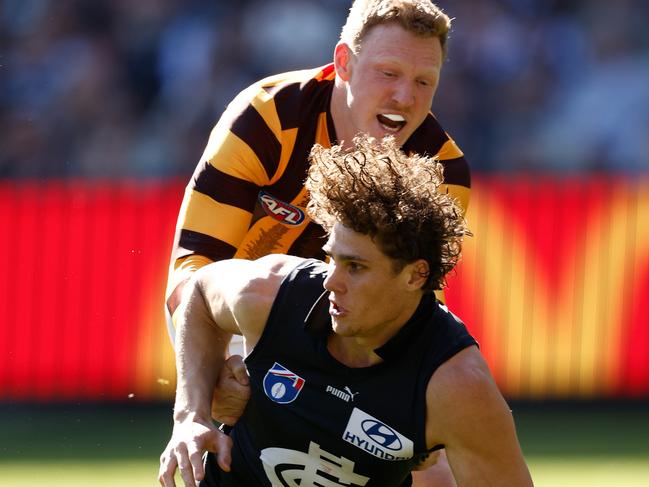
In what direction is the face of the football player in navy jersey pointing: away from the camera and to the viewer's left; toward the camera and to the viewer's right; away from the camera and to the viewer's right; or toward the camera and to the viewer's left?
toward the camera and to the viewer's left

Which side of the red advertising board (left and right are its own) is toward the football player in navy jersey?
front

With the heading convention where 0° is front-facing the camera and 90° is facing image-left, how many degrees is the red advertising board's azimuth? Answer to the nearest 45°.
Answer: approximately 0°
